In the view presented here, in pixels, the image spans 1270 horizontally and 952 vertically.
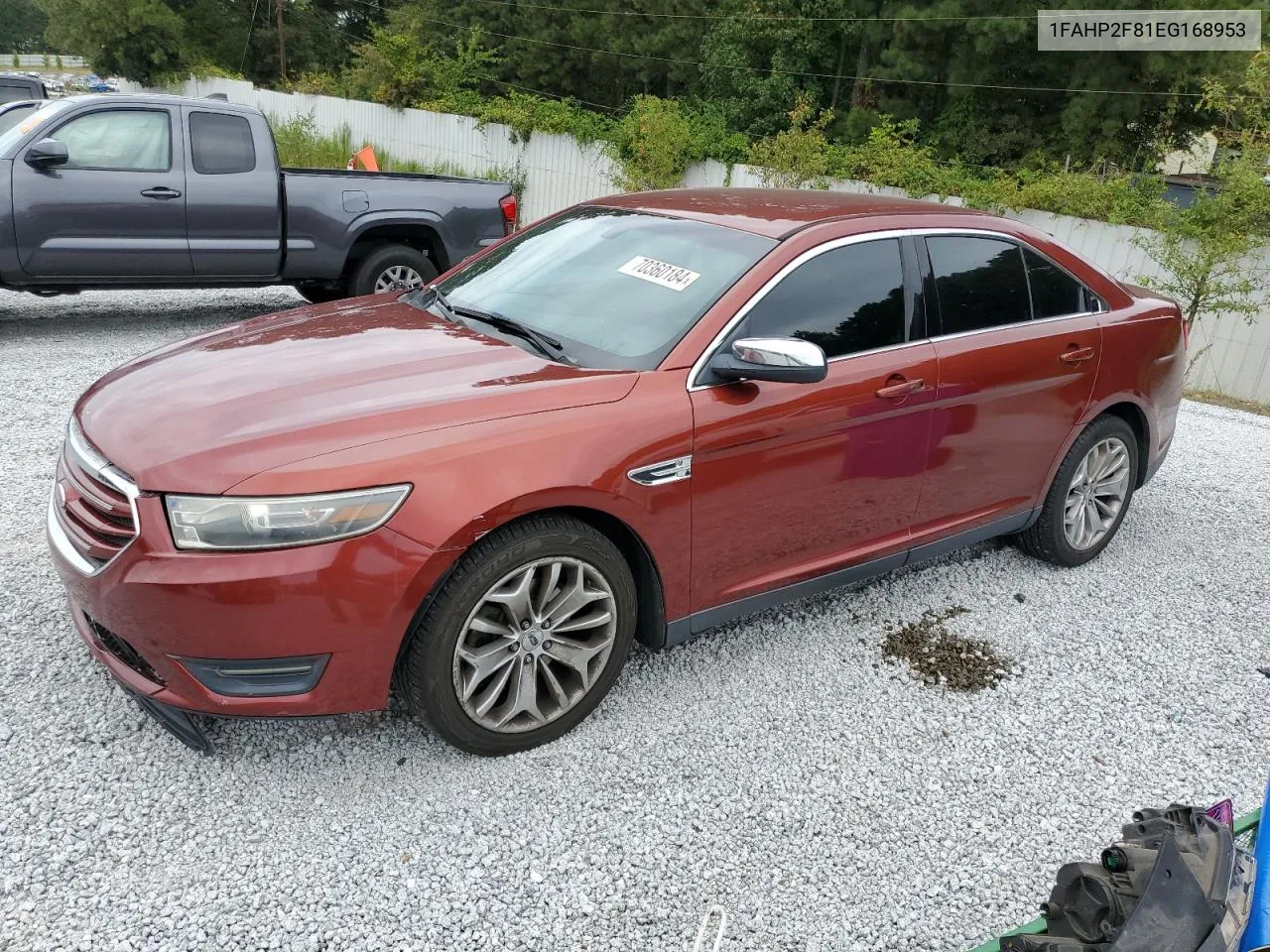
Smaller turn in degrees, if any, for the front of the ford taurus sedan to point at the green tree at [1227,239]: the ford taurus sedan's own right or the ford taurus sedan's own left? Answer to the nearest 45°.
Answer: approximately 180°

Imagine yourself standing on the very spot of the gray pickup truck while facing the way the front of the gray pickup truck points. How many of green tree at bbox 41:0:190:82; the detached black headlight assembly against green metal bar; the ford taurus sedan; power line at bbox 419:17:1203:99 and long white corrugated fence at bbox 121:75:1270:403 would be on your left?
2

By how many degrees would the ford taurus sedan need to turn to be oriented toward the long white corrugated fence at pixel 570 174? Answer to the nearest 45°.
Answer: approximately 135° to its right

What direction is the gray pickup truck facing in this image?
to the viewer's left

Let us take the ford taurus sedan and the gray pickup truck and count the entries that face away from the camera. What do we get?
0

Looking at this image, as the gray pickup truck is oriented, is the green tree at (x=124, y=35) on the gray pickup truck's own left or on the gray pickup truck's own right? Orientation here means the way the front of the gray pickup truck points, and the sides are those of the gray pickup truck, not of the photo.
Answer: on the gray pickup truck's own right

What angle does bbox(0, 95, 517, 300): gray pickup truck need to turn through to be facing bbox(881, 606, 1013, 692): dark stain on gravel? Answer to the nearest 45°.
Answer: approximately 135° to its left

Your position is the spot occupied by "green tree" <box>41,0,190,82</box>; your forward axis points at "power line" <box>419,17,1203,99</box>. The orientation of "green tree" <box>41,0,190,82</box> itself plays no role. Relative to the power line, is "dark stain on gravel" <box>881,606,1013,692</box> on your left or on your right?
right
